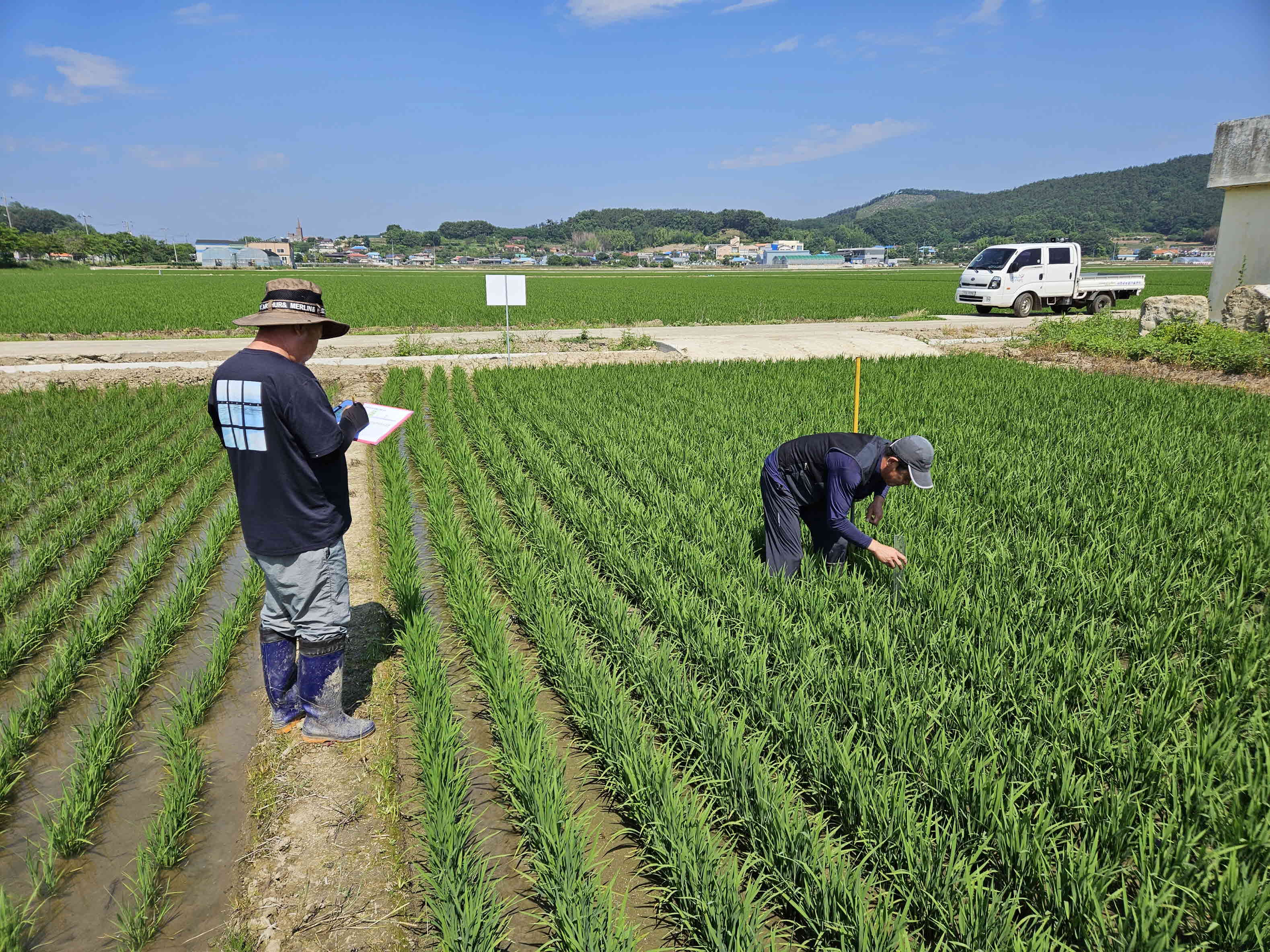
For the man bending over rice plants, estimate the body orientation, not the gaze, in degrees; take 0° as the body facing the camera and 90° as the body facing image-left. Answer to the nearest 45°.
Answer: approximately 270°

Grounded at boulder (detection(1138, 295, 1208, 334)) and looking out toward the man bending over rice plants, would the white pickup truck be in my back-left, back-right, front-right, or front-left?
back-right

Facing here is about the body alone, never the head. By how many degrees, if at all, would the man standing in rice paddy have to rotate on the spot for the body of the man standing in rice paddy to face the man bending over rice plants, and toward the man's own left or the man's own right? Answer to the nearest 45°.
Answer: approximately 45° to the man's own right

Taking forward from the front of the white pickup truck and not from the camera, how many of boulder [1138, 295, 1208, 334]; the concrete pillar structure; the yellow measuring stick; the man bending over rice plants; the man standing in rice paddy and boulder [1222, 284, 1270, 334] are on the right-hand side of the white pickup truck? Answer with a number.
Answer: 0

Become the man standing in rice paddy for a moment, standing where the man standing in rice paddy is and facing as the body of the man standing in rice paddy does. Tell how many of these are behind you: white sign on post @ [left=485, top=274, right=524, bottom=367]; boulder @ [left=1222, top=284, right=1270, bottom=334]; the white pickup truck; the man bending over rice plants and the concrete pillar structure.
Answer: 0

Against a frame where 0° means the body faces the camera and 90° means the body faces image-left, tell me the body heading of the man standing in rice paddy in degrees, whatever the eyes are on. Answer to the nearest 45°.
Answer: approximately 225°

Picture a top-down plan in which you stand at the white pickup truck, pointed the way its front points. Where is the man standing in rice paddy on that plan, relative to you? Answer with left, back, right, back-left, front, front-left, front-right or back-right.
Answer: front-left

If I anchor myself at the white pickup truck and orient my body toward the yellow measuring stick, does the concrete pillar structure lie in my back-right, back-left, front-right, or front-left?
front-left

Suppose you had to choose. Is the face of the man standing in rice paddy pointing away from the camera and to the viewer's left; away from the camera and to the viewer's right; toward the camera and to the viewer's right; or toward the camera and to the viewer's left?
away from the camera and to the viewer's right

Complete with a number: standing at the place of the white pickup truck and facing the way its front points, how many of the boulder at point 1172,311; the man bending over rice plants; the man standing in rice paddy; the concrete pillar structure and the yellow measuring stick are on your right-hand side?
0

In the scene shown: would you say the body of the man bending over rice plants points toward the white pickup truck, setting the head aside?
no

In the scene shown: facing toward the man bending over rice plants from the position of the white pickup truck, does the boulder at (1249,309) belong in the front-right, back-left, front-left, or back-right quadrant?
front-left
